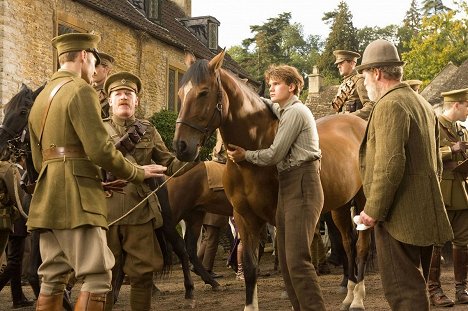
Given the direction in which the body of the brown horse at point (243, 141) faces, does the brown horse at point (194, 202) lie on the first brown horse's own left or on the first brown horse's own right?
on the first brown horse's own right

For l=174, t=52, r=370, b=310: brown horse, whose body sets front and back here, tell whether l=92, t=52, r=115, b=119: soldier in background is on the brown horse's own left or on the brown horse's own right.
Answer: on the brown horse's own right

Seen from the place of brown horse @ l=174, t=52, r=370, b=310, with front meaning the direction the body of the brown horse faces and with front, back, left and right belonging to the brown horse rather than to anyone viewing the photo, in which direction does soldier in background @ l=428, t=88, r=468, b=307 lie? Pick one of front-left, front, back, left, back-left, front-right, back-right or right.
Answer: back

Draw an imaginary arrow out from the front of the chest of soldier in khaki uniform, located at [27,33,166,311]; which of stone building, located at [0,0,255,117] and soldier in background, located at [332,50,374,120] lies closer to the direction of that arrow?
the soldier in background

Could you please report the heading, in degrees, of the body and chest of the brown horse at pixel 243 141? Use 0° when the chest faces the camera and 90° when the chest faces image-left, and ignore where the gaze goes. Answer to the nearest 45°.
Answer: approximately 45°
